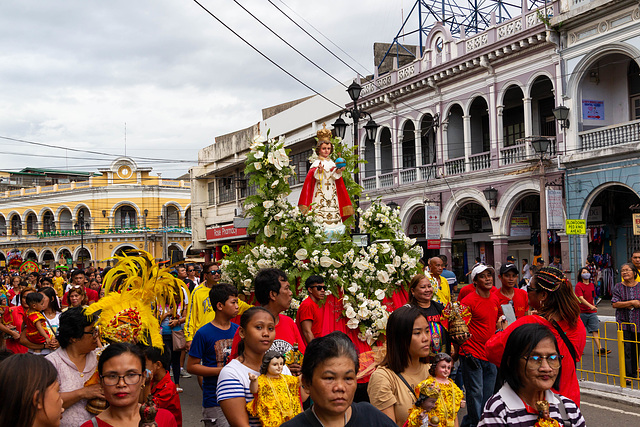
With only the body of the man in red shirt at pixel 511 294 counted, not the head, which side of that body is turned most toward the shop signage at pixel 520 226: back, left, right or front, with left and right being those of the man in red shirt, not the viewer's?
back

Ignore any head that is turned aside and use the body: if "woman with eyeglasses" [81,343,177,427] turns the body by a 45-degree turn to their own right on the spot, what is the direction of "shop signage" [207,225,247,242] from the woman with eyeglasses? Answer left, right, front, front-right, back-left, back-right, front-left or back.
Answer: back-right

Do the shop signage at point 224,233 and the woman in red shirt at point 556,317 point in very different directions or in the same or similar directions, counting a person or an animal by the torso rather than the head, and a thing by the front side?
very different directions

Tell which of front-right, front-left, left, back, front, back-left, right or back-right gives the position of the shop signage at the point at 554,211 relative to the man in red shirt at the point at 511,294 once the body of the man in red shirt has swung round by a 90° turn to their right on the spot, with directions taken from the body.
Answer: right

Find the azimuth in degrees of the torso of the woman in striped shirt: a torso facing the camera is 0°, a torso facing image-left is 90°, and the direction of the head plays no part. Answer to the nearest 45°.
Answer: approximately 315°

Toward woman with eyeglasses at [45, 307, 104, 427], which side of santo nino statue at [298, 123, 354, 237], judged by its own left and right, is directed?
front

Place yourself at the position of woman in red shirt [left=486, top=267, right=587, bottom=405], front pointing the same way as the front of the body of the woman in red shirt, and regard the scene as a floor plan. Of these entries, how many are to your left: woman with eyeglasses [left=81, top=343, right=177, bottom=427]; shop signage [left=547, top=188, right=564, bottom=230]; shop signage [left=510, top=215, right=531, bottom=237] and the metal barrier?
1

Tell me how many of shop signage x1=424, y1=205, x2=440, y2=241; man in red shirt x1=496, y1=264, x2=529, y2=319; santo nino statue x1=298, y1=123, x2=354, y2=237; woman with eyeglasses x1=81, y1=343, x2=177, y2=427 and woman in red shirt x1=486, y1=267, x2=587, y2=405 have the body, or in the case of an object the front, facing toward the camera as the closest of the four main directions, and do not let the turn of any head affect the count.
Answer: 4

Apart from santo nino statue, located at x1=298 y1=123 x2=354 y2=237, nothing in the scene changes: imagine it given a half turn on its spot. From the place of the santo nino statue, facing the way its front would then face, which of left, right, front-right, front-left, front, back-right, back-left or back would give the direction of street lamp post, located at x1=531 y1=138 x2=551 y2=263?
front-right

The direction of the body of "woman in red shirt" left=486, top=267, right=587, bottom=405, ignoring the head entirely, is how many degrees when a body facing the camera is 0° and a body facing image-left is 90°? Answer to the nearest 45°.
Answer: approximately 135°
